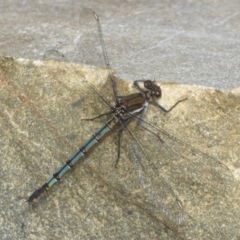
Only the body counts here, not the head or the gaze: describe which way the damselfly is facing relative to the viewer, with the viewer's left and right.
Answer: facing away from the viewer and to the right of the viewer
